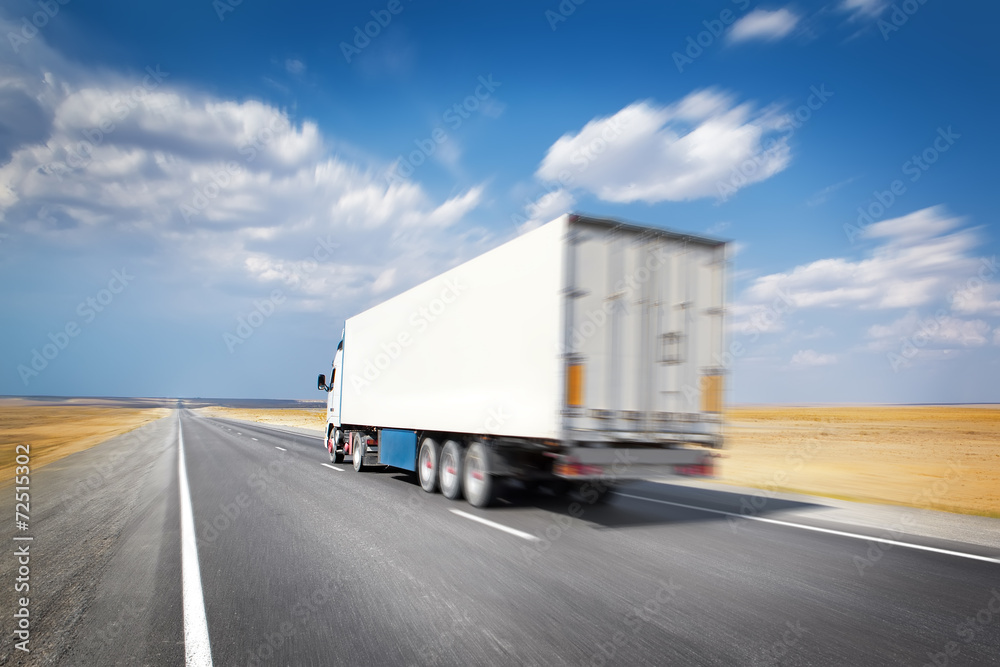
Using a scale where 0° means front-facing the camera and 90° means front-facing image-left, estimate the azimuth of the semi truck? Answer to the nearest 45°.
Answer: approximately 135°
